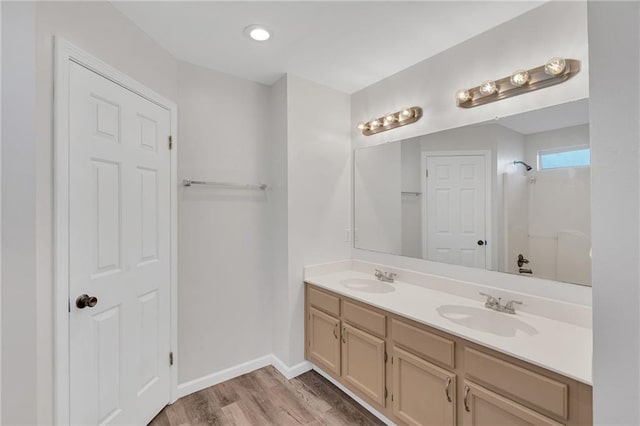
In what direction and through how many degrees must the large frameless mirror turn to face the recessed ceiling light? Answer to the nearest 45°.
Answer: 0° — it already faces it

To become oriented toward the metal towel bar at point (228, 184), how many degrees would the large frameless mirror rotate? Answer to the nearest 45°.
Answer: approximately 45° to its right

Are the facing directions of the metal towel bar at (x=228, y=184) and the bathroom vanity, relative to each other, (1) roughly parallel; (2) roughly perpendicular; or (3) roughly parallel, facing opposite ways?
roughly perpendicular

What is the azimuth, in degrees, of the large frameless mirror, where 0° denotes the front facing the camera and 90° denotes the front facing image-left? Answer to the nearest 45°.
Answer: approximately 45°

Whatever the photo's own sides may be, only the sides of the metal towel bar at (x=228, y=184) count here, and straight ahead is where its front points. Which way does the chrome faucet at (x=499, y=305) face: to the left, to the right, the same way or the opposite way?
to the right

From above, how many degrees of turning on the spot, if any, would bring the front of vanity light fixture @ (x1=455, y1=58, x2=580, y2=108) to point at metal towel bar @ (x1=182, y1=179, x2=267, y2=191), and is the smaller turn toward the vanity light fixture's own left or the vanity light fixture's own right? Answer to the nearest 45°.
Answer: approximately 45° to the vanity light fixture's own right

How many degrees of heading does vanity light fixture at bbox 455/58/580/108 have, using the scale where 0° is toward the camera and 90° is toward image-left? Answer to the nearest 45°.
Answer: approximately 45°
